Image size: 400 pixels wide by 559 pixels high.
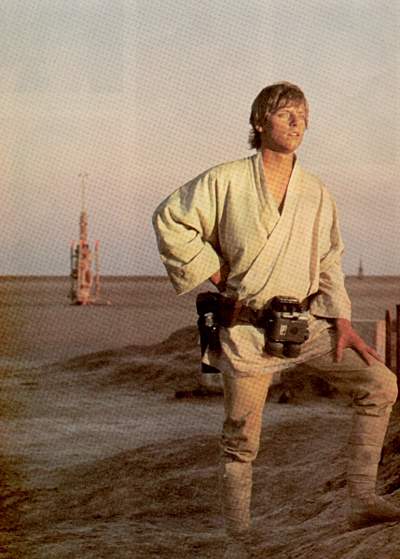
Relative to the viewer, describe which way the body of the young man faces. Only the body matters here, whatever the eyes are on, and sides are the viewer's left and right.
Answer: facing the viewer and to the right of the viewer

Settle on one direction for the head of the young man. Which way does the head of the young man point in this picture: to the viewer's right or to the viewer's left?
to the viewer's right

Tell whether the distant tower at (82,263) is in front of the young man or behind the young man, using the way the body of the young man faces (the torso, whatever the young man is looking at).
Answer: behind
